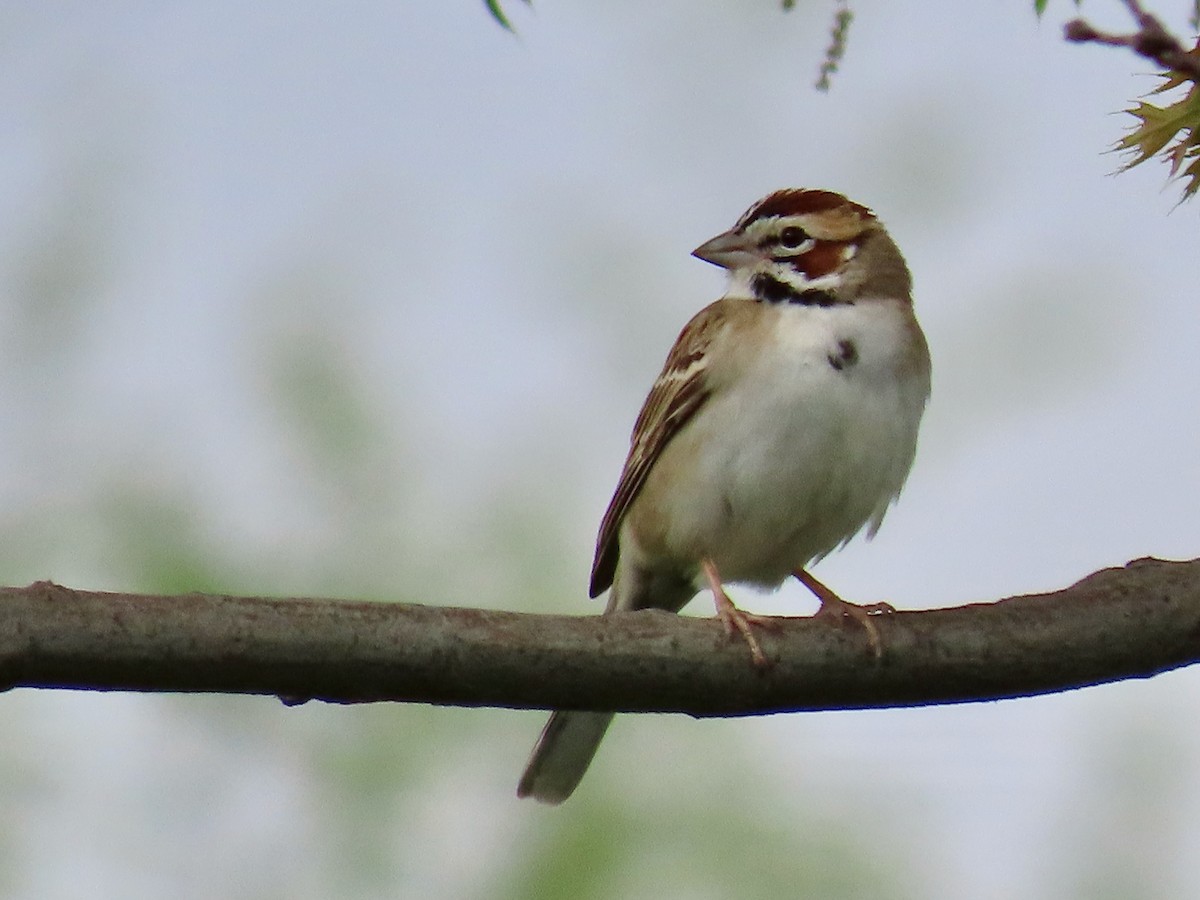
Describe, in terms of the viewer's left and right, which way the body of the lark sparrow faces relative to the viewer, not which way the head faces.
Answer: facing the viewer and to the right of the viewer
